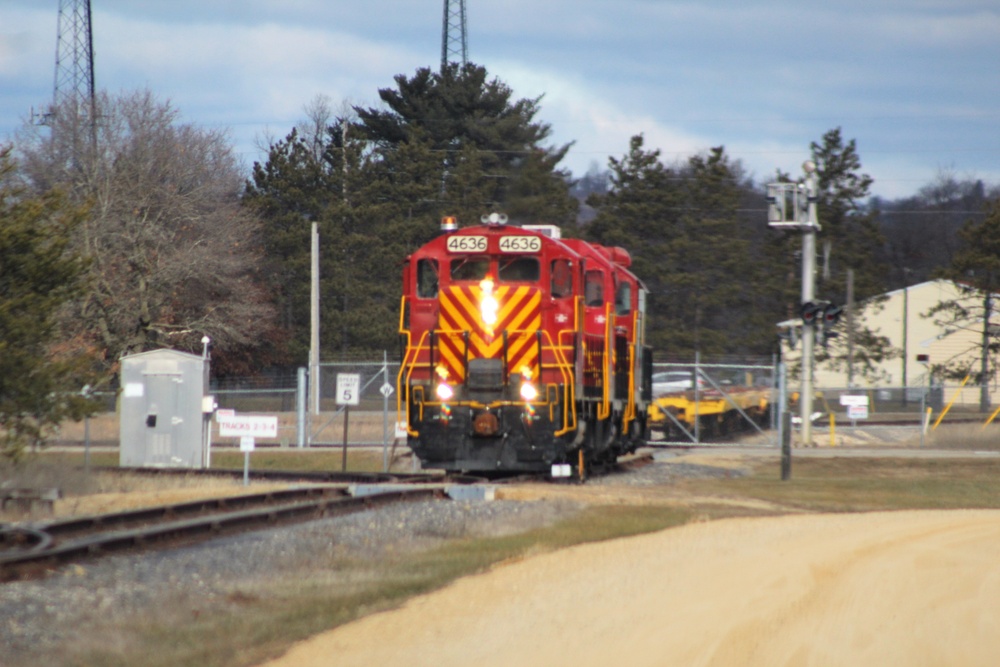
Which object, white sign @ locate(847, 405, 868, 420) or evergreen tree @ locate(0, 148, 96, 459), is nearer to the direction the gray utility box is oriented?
the evergreen tree

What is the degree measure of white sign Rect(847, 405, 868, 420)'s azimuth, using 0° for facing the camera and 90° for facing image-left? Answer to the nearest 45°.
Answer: approximately 0°

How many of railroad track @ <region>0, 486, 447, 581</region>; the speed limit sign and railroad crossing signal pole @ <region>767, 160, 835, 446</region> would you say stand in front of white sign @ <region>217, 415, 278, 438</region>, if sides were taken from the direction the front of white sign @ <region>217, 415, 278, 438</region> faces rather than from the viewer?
1

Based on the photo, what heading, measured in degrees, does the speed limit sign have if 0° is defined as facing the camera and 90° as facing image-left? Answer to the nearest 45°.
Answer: approximately 0°

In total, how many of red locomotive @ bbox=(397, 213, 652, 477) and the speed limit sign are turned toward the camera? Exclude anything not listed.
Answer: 2

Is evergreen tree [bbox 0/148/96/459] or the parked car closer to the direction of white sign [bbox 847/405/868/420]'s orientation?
the evergreen tree

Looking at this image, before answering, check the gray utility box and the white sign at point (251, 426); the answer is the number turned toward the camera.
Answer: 2

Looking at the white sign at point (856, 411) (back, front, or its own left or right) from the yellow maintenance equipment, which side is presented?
right
